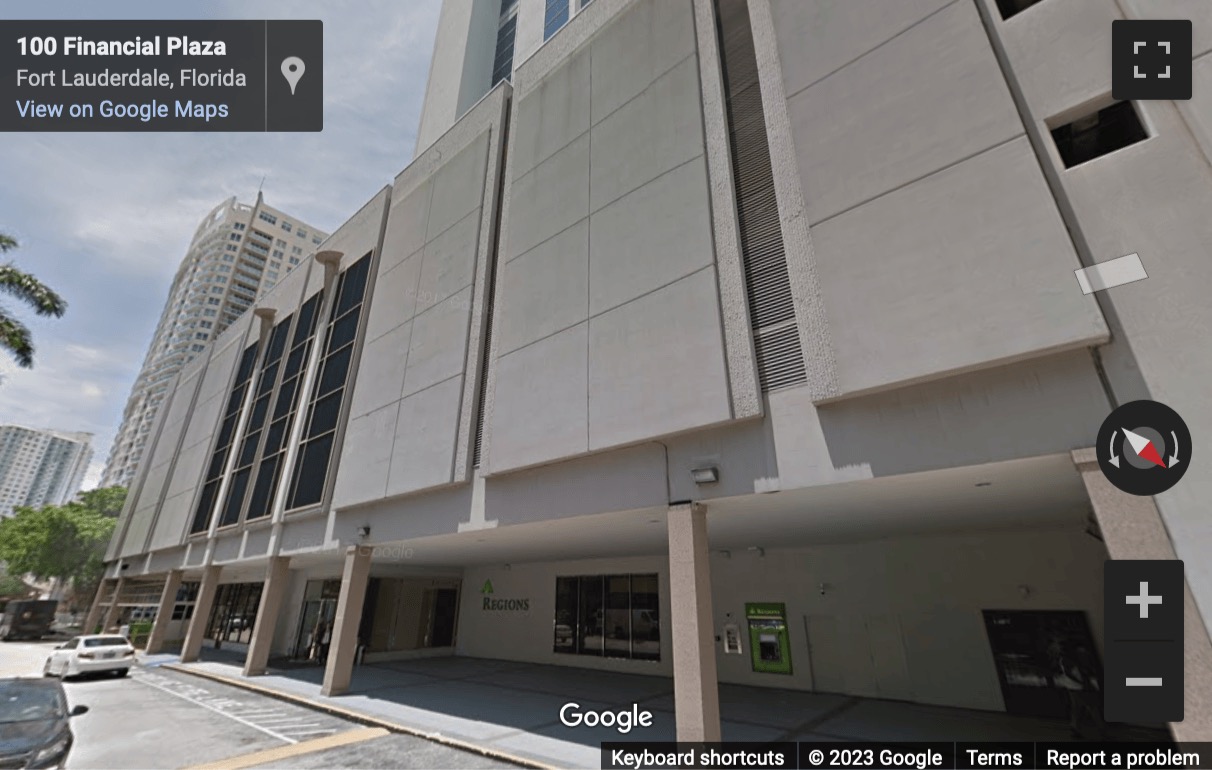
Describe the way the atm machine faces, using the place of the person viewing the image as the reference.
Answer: facing the viewer and to the left of the viewer

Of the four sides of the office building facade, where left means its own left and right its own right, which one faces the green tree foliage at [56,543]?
right

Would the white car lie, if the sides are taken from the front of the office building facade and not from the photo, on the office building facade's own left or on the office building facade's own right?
on the office building facade's own right

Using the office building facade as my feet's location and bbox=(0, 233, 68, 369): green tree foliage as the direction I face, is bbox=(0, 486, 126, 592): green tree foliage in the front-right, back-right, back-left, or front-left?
front-right

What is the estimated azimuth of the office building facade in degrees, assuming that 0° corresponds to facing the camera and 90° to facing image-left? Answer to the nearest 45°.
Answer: approximately 45°

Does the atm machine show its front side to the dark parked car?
yes

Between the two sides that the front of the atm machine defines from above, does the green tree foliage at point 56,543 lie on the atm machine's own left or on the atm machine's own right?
on the atm machine's own right

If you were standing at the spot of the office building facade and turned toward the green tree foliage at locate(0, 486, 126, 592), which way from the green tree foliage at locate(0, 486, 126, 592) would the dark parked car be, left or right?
left

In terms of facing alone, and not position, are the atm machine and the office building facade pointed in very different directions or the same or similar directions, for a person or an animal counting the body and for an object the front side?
same or similar directions

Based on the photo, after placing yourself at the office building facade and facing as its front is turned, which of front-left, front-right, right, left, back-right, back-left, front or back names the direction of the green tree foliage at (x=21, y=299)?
front-right
